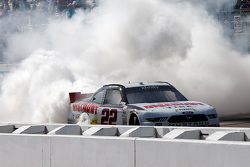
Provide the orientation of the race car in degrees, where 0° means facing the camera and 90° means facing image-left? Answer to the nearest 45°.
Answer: approximately 315°

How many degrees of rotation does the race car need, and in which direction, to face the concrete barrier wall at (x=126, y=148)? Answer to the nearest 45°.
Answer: approximately 45° to its right
